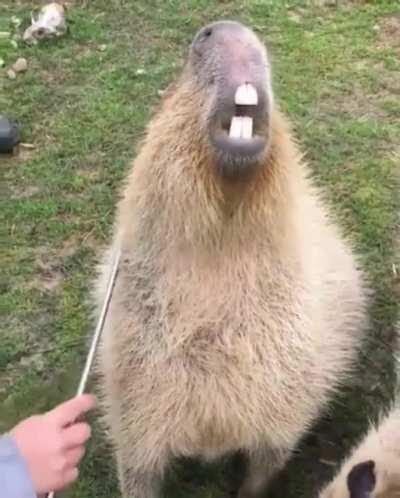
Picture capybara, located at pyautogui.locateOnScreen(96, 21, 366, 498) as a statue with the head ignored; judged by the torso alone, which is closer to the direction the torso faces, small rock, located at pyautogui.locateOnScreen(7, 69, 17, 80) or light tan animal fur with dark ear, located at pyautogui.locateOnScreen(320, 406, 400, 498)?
the light tan animal fur with dark ear

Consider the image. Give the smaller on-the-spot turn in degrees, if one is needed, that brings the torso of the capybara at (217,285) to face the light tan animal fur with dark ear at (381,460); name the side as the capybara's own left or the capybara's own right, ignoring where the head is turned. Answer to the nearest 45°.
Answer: approximately 45° to the capybara's own left

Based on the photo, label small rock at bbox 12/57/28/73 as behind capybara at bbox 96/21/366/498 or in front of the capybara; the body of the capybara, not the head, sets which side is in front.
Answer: behind

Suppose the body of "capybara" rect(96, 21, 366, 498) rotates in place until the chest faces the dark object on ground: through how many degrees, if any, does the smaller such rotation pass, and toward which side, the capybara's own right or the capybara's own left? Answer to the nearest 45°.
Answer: approximately 135° to the capybara's own right

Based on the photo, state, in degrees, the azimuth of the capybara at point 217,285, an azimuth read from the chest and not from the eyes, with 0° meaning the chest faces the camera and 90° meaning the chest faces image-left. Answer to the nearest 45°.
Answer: approximately 0°

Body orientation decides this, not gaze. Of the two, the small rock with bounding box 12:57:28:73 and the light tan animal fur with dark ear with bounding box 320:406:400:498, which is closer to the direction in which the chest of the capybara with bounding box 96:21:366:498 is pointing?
the light tan animal fur with dark ear

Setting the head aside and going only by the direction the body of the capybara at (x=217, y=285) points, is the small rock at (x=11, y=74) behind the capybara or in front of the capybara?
behind
